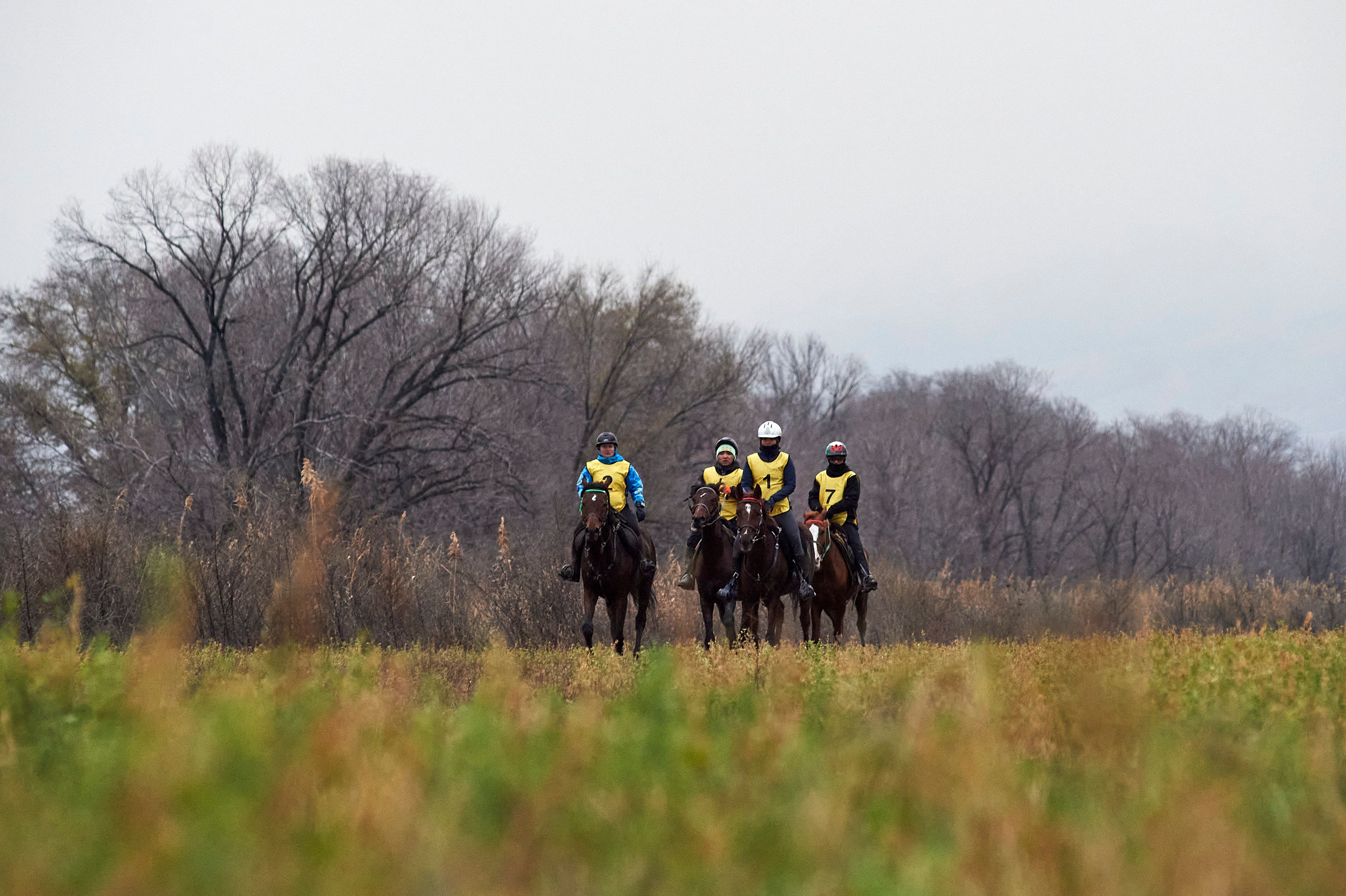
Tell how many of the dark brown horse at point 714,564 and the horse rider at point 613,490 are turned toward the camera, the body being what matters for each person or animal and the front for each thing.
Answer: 2

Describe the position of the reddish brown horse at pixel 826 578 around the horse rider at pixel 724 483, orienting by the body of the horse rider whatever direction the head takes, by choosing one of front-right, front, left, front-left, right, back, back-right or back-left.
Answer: back-left

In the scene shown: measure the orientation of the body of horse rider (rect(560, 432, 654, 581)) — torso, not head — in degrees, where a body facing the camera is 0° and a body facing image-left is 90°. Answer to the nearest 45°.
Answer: approximately 0°

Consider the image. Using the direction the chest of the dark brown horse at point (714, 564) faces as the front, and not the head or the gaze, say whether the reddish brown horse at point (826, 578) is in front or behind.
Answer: behind

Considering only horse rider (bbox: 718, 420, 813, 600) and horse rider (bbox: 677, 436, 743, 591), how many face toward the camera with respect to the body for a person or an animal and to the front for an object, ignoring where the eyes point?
2

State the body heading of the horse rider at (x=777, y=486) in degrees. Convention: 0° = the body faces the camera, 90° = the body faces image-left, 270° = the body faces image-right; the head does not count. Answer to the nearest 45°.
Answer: approximately 0°

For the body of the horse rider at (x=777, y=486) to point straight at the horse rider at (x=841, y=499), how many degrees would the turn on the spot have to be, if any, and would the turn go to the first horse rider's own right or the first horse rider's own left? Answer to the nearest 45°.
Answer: approximately 135° to the first horse rider's own left

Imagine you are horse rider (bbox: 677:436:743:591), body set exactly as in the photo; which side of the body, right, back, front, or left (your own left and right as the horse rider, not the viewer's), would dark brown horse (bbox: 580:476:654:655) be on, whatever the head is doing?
right
